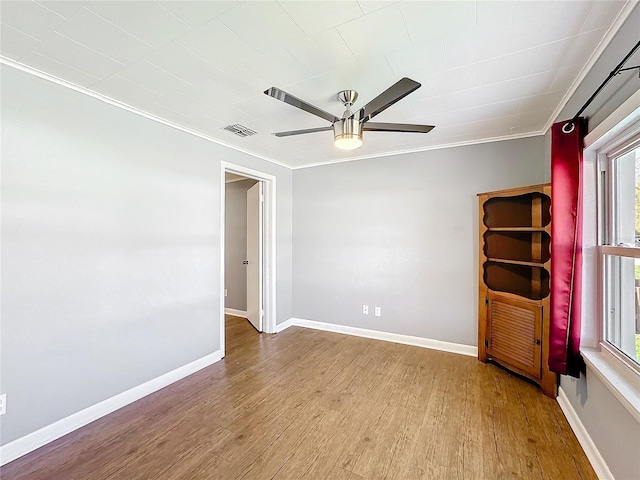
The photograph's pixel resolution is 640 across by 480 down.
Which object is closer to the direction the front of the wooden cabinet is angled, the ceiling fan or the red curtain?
the ceiling fan

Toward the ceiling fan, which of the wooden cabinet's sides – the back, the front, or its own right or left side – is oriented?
front

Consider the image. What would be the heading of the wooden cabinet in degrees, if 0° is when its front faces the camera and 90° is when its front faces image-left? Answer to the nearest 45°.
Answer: approximately 45°

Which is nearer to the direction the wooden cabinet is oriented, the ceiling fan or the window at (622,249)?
the ceiling fan

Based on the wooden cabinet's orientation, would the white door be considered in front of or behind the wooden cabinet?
in front

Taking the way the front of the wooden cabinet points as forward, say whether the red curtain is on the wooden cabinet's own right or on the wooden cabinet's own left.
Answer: on the wooden cabinet's own left

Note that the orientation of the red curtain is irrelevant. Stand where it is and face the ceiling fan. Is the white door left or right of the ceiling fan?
right

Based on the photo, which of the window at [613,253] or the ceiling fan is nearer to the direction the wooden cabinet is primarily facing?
the ceiling fan

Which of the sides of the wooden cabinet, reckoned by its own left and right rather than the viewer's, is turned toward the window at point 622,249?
left
